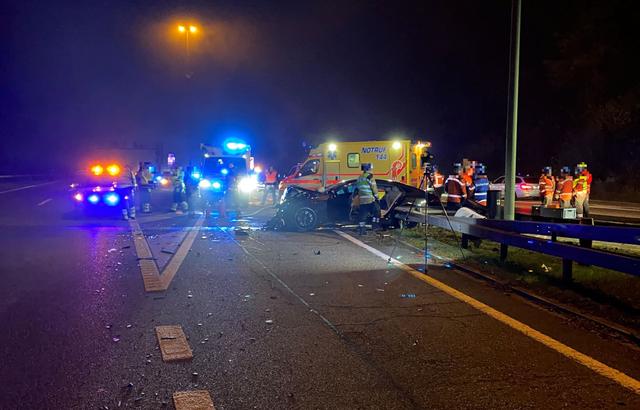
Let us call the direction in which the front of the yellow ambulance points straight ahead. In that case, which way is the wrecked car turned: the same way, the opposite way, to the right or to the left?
the same way

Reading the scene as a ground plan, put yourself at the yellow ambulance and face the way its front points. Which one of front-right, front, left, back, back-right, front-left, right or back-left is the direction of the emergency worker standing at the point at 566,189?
back-left

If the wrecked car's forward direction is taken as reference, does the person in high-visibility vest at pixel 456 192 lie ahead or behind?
behind

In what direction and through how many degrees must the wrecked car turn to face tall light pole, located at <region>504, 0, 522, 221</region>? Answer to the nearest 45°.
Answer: approximately 135° to its left

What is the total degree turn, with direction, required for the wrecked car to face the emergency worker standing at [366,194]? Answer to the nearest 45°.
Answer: approximately 135° to its left

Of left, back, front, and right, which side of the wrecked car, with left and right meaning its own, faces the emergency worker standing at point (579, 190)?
back

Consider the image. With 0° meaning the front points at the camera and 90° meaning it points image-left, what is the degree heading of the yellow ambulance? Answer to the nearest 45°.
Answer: approximately 90°

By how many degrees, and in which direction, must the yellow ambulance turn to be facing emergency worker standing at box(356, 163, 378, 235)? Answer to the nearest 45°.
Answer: approximately 90° to its left

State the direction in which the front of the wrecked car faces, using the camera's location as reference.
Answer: facing to the left of the viewer

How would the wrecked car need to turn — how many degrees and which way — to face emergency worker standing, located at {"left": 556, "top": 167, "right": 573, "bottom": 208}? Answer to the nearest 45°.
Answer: approximately 180°

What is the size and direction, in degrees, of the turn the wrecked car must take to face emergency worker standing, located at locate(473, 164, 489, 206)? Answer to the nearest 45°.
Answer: approximately 180°

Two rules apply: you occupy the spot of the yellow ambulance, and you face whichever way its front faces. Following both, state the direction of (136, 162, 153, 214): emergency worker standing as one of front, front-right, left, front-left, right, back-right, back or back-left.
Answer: front
